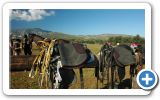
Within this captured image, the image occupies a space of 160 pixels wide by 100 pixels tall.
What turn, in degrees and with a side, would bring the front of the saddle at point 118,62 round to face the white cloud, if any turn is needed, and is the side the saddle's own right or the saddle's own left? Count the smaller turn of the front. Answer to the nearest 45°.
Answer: approximately 45° to the saddle's own right
